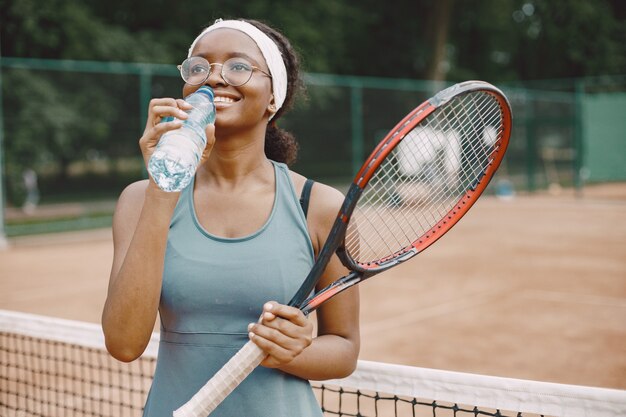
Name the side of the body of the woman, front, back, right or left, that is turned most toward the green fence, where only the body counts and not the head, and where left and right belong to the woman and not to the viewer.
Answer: back

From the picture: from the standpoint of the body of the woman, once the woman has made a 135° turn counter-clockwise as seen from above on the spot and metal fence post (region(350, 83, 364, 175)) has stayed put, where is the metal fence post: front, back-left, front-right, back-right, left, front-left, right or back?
front-left

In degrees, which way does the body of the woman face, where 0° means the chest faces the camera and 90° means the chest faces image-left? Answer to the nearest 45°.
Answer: approximately 0°

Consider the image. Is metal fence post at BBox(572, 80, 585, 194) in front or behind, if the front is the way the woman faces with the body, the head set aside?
behind
